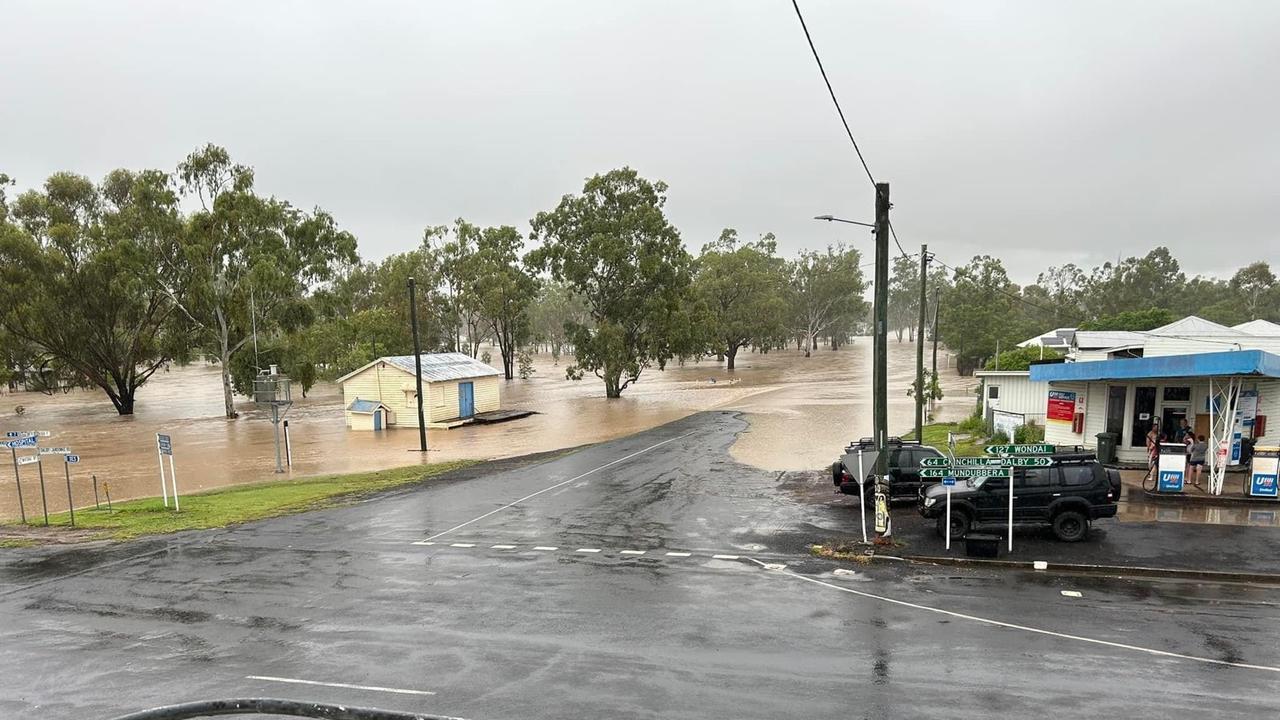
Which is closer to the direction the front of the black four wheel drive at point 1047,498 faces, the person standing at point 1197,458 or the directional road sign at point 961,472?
the directional road sign

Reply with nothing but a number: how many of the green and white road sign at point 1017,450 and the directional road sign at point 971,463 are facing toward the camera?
2

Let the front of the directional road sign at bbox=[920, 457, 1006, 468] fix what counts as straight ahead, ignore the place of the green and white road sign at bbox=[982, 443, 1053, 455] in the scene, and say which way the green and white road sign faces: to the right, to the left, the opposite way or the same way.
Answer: the same way

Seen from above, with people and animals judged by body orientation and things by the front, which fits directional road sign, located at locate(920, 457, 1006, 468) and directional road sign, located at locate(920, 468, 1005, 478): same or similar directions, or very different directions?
same or similar directions

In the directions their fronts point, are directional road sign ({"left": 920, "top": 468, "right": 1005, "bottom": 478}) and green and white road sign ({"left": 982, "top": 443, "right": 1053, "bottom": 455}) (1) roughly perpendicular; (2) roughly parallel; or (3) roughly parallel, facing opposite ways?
roughly parallel

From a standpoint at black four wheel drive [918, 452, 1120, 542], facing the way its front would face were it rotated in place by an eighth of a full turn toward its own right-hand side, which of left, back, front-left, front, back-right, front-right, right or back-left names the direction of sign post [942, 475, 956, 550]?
left

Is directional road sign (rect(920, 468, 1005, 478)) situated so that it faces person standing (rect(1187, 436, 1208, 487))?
no

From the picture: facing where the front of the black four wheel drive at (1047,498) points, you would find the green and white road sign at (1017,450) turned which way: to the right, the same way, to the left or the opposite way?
to the left

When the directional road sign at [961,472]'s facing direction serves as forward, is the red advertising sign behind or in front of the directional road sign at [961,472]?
behind

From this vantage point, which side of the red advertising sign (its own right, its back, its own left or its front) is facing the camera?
front

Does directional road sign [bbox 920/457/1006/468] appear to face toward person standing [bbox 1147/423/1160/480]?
no

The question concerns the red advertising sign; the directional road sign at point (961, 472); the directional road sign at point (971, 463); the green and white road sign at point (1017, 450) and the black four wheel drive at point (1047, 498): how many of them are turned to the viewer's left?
1

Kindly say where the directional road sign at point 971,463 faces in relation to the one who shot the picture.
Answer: facing the viewer

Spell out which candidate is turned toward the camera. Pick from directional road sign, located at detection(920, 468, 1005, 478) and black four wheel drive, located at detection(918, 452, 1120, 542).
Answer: the directional road sign

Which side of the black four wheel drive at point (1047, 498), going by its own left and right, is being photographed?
left
